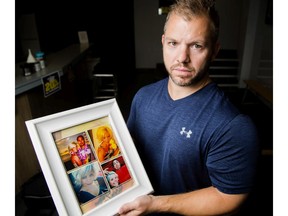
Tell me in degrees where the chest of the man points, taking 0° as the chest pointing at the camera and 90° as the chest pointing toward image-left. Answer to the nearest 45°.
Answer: approximately 45°
